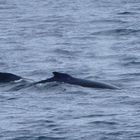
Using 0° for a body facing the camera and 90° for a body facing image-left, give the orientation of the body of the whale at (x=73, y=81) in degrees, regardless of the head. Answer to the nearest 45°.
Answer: approximately 270°
